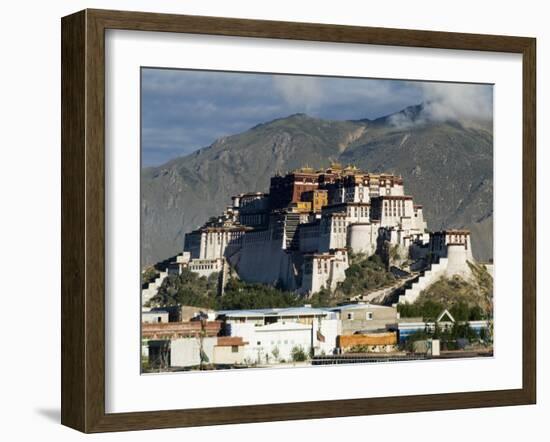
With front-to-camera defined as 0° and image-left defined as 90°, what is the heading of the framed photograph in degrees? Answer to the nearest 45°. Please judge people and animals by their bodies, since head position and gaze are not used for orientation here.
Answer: approximately 315°
